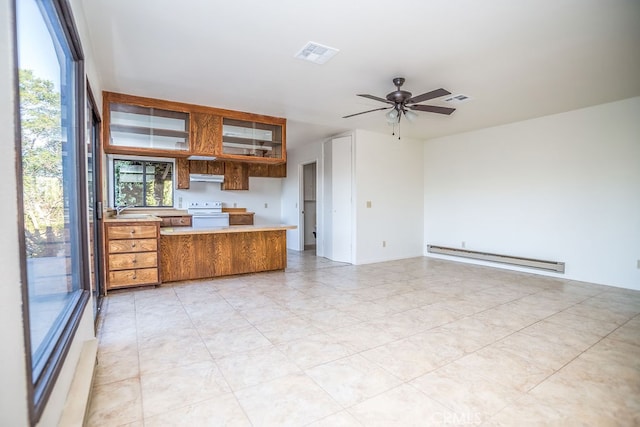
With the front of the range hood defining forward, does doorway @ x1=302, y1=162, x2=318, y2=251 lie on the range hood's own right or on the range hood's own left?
on the range hood's own left

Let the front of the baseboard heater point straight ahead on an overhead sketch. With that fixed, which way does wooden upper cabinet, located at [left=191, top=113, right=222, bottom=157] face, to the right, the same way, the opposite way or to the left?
to the left

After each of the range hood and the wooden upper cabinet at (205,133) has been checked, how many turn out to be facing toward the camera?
2

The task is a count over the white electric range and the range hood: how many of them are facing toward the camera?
2

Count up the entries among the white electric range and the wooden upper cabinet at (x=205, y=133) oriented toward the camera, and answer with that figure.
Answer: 2

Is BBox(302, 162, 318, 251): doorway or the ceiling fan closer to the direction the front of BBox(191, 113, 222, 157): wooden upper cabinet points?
the ceiling fan
